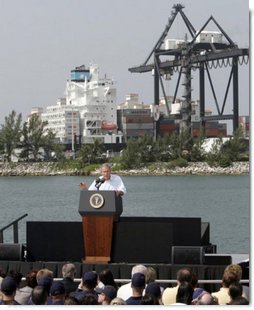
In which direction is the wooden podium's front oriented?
toward the camera

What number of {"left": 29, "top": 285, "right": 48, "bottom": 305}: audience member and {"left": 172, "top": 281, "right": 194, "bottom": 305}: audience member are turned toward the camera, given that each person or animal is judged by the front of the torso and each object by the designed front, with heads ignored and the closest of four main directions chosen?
0

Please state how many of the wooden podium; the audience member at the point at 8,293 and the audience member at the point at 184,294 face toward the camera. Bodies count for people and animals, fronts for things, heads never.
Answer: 1

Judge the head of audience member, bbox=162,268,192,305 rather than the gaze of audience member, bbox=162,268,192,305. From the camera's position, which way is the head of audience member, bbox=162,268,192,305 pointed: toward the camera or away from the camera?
away from the camera

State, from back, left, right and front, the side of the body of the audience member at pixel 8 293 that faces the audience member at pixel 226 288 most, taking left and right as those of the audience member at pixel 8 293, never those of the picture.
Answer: right

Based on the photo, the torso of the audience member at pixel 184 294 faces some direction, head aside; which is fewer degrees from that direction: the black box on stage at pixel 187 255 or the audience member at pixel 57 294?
the black box on stage

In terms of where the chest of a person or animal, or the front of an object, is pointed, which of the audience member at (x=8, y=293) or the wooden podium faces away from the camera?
the audience member

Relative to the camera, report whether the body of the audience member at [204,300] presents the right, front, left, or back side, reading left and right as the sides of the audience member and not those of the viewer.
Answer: back

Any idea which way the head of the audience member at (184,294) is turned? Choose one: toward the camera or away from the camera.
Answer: away from the camera

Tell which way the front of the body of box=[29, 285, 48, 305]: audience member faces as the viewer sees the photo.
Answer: away from the camera

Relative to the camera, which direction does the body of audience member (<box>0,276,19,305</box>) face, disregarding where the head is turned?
away from the camera

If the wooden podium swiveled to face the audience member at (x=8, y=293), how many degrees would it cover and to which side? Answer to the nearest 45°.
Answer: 0° — it already faces them

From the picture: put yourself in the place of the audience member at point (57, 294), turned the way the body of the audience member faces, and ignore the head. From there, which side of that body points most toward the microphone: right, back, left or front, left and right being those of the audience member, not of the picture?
front

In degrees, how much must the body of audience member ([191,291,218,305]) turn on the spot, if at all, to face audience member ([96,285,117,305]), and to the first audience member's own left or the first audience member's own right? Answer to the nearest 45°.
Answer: approximately 90° to the first audience member's own left
